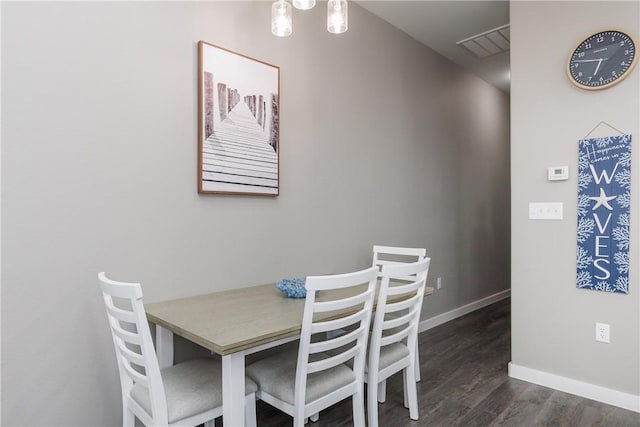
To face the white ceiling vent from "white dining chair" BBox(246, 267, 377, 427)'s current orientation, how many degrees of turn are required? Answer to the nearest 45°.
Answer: approximately 90° to its right

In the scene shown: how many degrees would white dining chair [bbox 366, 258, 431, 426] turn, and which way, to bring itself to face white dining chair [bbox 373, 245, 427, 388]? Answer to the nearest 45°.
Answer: approximately 45° to its right

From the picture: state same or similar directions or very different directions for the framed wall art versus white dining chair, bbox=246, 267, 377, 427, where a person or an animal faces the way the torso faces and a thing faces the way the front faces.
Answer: very different directions

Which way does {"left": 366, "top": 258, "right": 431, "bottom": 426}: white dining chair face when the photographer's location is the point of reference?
facing away from the viewer and to the left of the viewer

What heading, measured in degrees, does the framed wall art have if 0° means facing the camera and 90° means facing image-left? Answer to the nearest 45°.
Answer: approximately 315°

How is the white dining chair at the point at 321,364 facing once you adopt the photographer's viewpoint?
facing away from the viewer and to the left of the viewer

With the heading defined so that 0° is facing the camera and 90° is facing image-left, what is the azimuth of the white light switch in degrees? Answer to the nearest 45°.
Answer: approximately 0°

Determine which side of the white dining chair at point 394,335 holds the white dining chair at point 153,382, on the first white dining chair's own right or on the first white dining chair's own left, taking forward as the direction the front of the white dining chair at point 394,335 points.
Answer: on the first white dining chair's own left
